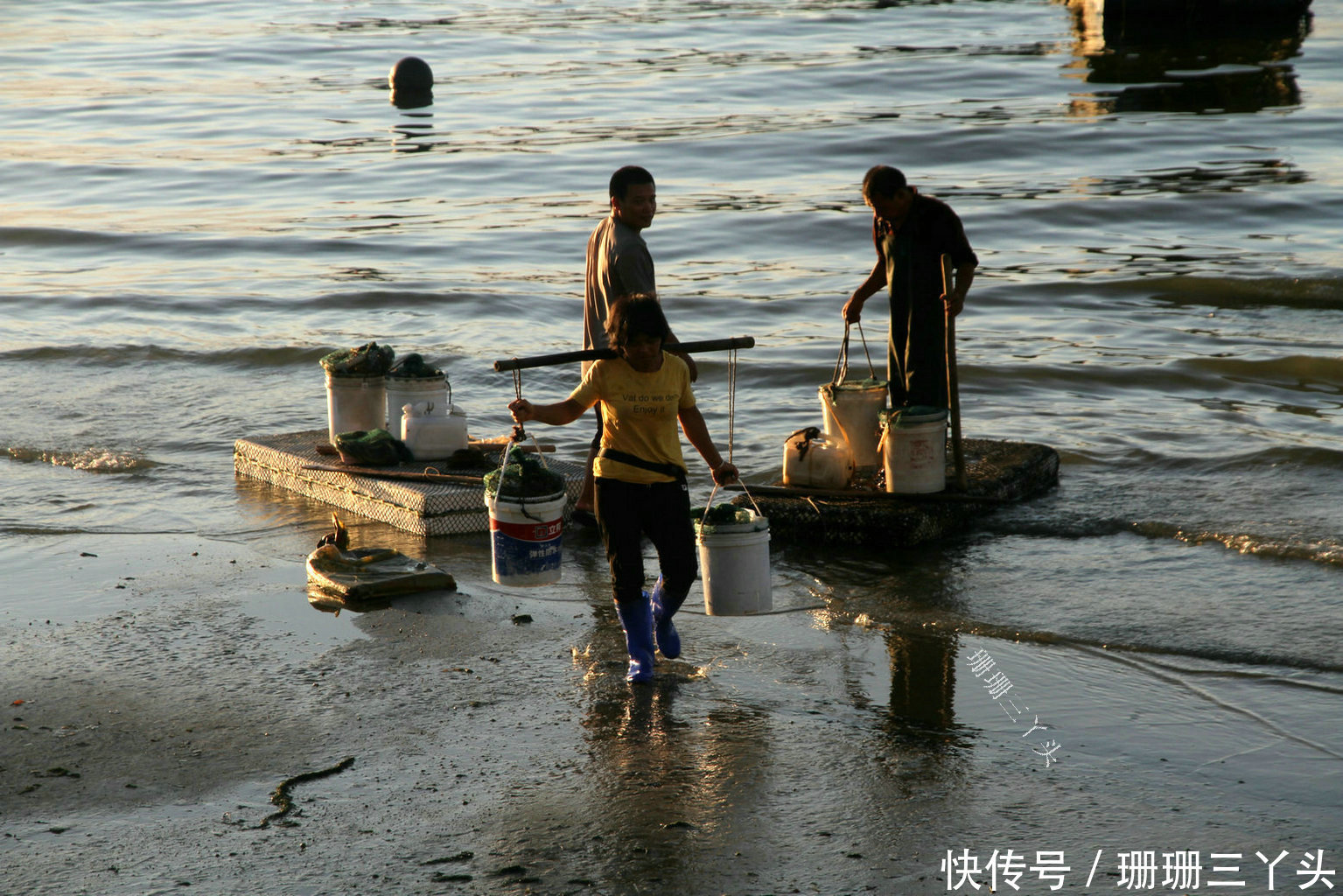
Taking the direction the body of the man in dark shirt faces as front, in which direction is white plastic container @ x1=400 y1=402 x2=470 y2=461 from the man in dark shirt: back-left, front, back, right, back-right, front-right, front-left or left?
front-right

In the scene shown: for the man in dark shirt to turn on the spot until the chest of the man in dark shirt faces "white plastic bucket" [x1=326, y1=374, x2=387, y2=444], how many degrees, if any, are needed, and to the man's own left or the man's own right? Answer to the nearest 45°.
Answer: approximately 45° to the man's own right

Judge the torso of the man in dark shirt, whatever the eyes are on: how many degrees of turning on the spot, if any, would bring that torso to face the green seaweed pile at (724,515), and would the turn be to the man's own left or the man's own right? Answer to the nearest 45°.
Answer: approximately 45° to the man's own left

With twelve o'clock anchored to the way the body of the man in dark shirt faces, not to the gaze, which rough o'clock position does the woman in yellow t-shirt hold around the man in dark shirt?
The woman in yellow t-shirt is roughly at 11 o'clock from the man in dark shirt.

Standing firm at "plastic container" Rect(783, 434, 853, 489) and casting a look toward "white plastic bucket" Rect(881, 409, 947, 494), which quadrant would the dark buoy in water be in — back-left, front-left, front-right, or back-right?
back-left

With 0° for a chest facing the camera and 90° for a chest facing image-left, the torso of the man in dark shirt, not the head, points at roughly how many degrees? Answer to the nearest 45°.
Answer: approximately 45°
